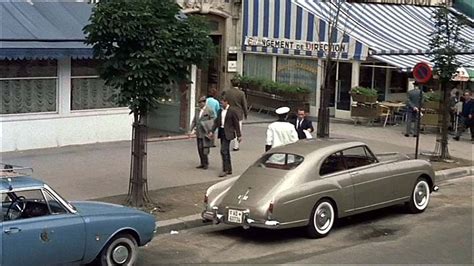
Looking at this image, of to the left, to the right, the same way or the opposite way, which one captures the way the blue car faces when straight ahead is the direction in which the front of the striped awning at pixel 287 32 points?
to the left

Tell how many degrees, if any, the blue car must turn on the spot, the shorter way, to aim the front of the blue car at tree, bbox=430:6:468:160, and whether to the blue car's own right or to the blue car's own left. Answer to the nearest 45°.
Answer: approximately 45° to the blue car's own left

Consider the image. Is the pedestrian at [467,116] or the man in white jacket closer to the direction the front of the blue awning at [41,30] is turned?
the man in white jacket

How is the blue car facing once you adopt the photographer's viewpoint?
facing to the right of the viewer

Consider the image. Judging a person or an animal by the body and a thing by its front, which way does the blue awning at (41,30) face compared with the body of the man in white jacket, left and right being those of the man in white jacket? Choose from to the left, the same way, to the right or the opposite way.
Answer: the opposite way

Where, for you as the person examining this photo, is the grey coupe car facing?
facing away from the viewer and to the right of the viewer

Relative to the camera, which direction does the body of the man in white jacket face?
away from the camera

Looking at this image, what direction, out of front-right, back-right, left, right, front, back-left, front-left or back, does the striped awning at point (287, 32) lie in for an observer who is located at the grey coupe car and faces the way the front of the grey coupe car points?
front-left

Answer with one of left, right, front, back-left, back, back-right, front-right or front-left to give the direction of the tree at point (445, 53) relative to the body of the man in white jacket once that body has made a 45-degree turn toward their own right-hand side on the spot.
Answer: front

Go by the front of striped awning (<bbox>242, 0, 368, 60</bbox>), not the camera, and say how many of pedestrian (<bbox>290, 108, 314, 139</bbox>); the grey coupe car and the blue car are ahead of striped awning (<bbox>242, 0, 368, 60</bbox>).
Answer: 3

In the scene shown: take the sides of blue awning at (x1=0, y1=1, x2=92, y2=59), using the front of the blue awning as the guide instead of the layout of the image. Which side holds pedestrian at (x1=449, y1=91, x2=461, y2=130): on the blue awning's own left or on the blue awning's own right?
on the blue awning's own left

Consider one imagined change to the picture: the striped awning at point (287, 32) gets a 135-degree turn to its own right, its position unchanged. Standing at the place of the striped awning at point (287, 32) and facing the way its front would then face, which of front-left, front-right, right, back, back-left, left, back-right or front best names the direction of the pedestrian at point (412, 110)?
back

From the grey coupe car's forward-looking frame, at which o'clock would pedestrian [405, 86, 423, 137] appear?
The pedestrian is roughly at 11 o'clock from the grey coupe car.

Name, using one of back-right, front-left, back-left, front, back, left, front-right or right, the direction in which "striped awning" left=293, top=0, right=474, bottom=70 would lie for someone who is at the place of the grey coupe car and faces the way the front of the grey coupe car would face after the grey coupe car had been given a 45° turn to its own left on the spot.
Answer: front
